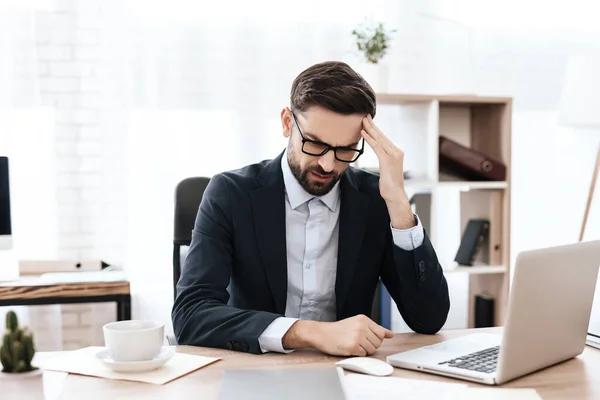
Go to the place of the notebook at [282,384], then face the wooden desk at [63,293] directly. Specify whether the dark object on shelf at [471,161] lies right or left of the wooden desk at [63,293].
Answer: right

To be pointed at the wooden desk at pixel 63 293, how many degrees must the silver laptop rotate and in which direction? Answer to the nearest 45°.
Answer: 0° — it already faces it

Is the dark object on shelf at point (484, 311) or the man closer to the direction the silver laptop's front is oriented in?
the man
